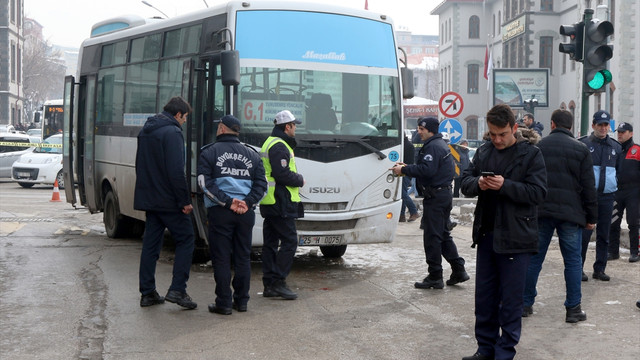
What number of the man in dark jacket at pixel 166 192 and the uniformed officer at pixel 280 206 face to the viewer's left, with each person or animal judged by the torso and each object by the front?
0

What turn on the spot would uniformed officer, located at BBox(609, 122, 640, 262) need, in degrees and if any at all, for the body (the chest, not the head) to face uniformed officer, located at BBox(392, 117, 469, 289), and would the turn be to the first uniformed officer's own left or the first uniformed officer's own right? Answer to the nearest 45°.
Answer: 0° — they already face them

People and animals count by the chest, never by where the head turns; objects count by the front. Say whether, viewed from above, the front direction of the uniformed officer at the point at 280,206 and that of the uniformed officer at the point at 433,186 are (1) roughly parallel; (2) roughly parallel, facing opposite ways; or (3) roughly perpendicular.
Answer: roughly parallel, facing opposite ways

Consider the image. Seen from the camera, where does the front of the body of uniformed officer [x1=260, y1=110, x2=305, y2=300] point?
to the viewer's right

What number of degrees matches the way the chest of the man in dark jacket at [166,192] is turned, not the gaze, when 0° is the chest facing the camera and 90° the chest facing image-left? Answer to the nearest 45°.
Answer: approximately 225°

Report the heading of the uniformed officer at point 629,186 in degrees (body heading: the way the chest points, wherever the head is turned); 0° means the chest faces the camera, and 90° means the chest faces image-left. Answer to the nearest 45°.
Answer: approximately 45°

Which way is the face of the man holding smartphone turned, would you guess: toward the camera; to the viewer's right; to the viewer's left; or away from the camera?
toward the camera

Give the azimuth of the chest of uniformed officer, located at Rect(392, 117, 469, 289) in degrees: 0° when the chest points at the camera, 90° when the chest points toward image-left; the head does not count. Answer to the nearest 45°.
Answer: approximately 90°

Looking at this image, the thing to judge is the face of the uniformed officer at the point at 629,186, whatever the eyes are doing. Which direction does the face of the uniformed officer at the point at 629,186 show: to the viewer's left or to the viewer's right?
to the viewer's left

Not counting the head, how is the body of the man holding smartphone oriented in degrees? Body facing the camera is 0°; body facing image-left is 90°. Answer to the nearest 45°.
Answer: approximately 45°

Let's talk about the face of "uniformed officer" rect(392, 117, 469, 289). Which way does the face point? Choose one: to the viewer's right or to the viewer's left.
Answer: to the viewer's left
